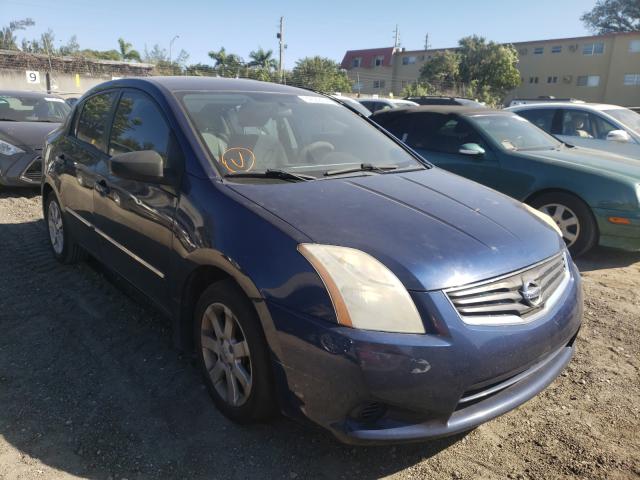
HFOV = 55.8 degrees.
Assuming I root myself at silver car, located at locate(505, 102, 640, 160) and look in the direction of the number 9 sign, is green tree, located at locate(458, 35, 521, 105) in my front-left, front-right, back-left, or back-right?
front-right

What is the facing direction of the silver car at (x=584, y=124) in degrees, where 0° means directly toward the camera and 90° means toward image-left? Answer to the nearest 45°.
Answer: approximately 315°

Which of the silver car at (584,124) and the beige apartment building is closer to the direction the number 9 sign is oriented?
the silver car

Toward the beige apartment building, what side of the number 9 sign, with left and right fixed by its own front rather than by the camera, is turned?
left

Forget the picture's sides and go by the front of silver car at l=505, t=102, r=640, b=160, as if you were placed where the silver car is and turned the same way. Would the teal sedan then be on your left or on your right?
on your right

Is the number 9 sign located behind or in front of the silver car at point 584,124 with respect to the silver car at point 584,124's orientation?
behind

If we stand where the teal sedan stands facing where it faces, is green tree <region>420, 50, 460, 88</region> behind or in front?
behind

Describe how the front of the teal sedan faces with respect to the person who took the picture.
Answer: facing the viewer and to the right of the viewer

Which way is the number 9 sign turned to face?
toward the camera
